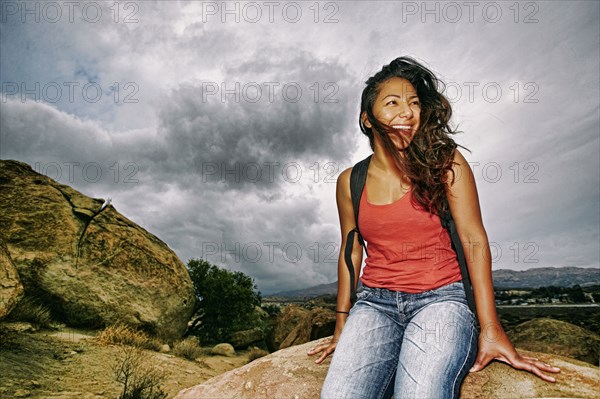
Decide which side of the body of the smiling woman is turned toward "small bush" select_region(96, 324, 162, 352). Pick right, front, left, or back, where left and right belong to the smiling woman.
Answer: right

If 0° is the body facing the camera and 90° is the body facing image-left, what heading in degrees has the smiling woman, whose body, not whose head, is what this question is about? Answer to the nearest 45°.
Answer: approximately 45°

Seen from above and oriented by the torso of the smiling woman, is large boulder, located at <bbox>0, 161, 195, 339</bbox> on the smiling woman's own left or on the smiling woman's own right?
on the smiling woman's own right

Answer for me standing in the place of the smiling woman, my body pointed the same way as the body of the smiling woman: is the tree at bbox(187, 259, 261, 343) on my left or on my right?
on my right

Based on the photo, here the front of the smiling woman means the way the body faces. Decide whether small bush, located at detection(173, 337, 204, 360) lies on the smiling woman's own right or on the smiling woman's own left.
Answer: on the smiling woman's own right
